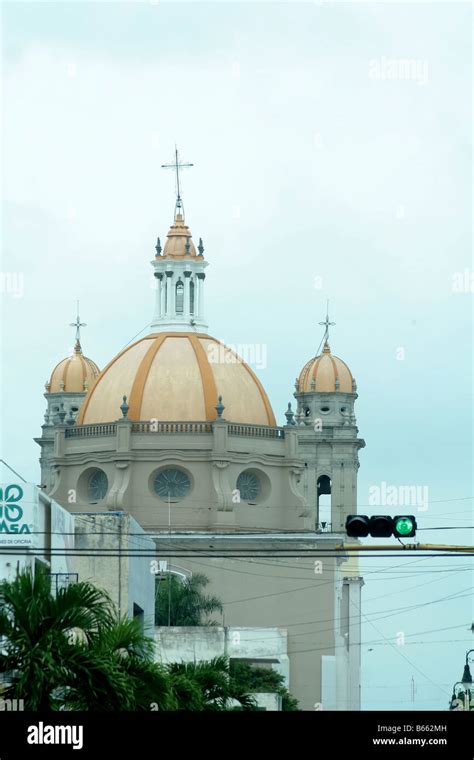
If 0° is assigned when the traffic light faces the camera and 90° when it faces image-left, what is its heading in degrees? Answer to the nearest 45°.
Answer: approximately 0°

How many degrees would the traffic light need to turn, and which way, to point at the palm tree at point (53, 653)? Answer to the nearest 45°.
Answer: approximately 45° to its right
